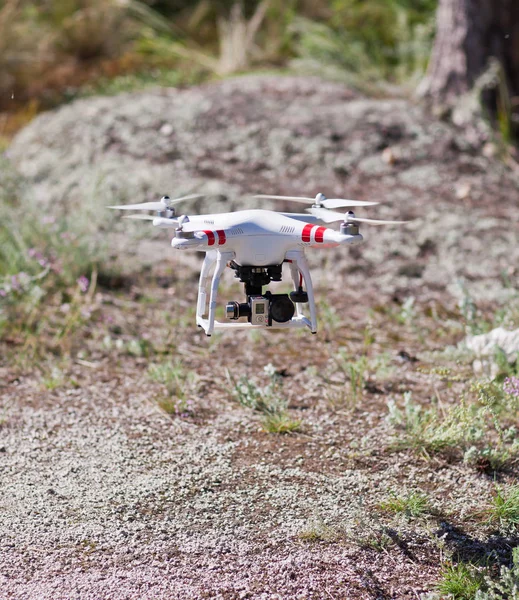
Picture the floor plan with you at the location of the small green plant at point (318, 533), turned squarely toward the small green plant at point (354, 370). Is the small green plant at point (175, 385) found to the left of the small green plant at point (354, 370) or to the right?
left

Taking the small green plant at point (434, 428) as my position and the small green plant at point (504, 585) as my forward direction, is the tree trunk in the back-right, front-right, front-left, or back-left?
back-left

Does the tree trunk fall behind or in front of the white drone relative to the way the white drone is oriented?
behind

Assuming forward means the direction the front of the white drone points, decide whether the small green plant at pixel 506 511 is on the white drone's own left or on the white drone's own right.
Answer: on the white drone's own left

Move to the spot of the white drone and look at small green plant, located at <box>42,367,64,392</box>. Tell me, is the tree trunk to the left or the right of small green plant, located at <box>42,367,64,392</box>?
right

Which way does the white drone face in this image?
toward the camera
